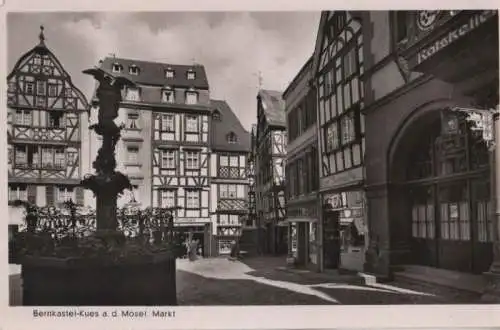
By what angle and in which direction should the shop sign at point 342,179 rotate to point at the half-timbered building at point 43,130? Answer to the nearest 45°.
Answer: approximately 45° to its right

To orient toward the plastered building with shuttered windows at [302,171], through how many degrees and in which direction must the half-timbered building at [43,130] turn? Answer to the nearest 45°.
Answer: approximately 90° to its left

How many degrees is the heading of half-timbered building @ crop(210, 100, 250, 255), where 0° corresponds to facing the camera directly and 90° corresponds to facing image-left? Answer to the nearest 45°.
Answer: approximately 0°

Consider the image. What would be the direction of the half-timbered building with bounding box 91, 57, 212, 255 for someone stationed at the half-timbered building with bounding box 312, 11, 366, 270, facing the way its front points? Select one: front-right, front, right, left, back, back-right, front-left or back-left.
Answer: front-right

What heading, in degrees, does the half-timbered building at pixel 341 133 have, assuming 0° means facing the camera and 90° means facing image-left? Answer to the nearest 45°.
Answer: approximately 45°

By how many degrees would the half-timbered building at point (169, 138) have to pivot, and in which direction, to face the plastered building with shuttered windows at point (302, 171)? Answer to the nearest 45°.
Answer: approximately 90° to its left

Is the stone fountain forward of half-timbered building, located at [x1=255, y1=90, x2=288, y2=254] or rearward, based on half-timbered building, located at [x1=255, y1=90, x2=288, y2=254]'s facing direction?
forward

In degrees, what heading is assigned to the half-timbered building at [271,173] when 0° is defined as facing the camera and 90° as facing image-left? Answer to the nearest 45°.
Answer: approximately 45°

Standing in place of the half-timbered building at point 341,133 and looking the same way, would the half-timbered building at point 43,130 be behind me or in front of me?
in front

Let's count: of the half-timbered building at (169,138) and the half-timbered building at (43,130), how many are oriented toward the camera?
2

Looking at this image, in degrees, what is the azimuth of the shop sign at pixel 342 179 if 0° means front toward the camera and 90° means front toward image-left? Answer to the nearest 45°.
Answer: approximately 45°
